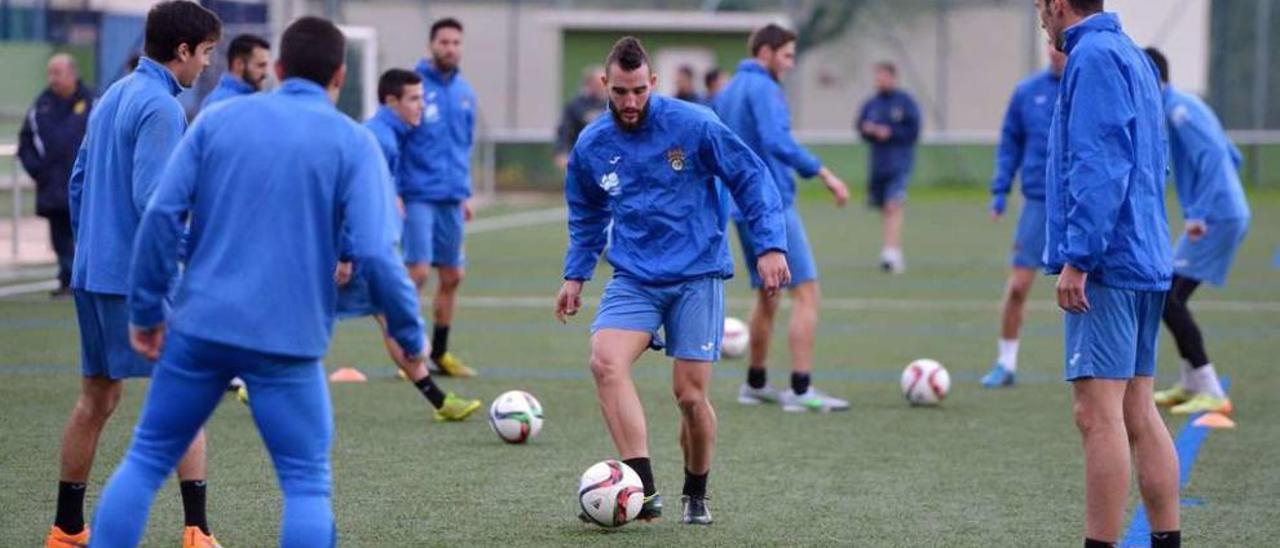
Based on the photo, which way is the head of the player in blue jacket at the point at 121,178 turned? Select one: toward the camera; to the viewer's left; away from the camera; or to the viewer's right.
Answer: to the viewer's right

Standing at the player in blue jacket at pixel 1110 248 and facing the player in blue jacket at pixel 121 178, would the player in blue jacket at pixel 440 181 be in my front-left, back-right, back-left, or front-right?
front-right

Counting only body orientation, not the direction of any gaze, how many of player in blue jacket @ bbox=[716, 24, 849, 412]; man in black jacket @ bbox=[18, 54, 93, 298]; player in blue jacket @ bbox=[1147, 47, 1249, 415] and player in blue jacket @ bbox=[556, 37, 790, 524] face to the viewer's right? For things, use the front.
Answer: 1

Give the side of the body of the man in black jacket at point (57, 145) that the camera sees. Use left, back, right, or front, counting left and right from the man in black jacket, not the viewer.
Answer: front

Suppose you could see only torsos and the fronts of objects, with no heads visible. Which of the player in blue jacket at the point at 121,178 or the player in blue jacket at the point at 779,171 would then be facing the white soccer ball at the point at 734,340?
the player in blue jacket at the point at 121,178

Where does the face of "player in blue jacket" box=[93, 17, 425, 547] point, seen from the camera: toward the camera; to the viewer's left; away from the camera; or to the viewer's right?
away from the camera

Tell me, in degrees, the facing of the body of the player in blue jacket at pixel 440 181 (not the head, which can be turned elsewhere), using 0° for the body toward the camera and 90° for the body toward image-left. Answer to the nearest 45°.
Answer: approximately 315°

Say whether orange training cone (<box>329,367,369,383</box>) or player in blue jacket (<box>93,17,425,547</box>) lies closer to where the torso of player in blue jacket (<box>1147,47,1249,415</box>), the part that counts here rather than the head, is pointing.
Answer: the orange training cone

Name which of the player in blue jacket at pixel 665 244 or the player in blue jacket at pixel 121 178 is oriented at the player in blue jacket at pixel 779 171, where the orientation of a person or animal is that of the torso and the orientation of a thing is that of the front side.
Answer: the player in blue jacket at pixel 121 178

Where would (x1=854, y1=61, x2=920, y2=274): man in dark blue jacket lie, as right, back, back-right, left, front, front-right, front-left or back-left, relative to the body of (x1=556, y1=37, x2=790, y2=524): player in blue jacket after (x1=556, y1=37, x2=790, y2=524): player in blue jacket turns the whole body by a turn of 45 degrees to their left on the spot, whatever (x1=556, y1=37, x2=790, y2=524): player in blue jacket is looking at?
back-left

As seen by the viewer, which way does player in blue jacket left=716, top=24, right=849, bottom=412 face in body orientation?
to the viewer's right

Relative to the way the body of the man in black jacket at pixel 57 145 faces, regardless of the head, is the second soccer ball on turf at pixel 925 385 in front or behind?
in front
